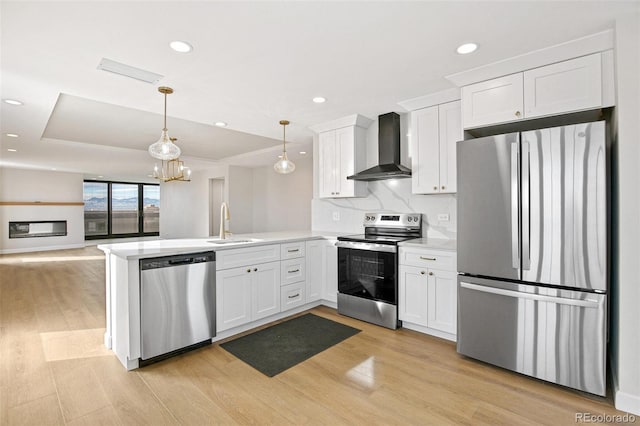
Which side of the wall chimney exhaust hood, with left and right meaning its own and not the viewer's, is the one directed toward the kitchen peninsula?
front

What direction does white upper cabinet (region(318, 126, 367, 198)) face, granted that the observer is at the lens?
facing the viewer and to the left of the viewer

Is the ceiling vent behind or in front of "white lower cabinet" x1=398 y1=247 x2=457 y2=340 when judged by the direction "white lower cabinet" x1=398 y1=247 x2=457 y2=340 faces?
in front

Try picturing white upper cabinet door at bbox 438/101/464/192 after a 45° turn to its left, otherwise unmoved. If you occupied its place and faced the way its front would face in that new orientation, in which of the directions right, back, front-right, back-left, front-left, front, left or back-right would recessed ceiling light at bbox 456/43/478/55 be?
front

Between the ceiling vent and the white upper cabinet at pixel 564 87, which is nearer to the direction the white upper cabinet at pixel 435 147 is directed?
the ceiling vent

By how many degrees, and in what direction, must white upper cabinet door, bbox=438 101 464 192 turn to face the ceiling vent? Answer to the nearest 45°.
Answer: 0° — it already faces it

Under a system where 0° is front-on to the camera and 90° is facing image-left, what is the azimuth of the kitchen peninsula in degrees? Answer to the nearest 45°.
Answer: approximately 315°

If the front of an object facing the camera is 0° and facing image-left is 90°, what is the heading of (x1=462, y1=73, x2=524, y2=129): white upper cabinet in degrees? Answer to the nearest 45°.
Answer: approximately 45°

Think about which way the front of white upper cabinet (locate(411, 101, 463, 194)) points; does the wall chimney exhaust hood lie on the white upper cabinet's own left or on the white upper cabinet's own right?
on the white upper cabinet's own right
